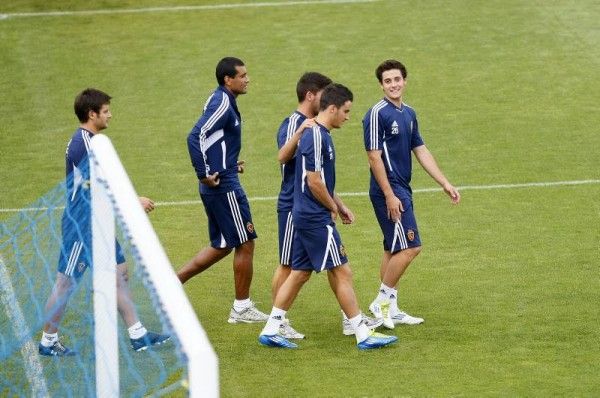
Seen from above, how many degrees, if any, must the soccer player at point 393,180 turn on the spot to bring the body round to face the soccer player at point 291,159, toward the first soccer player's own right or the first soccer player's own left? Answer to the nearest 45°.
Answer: approximately 135° to the first soccer player's own right

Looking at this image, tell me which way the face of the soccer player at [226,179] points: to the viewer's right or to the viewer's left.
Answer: to the viewer's right

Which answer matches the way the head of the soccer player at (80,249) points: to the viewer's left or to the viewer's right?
to the viewer's right

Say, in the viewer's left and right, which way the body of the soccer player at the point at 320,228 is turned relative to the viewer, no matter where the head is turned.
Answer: facing to the right of the viewer

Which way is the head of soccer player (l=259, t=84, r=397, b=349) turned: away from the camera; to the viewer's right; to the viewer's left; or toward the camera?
to the viewer's right

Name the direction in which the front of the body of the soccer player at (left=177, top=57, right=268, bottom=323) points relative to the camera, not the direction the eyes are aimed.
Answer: to the viewer's right

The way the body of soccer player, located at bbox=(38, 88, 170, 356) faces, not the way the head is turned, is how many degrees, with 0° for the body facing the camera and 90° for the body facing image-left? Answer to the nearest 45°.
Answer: approximately 270°

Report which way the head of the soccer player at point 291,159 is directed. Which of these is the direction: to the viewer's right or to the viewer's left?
to the viewer's right

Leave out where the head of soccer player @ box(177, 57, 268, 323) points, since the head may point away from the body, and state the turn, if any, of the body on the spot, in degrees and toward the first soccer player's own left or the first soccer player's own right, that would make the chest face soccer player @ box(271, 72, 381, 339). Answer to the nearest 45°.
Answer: approximately 45° to the first soccer player's own right

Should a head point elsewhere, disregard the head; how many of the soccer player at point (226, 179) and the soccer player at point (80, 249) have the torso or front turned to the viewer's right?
2

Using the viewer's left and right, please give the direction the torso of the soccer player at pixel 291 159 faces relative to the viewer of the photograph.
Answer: facing to the right of the viewer
